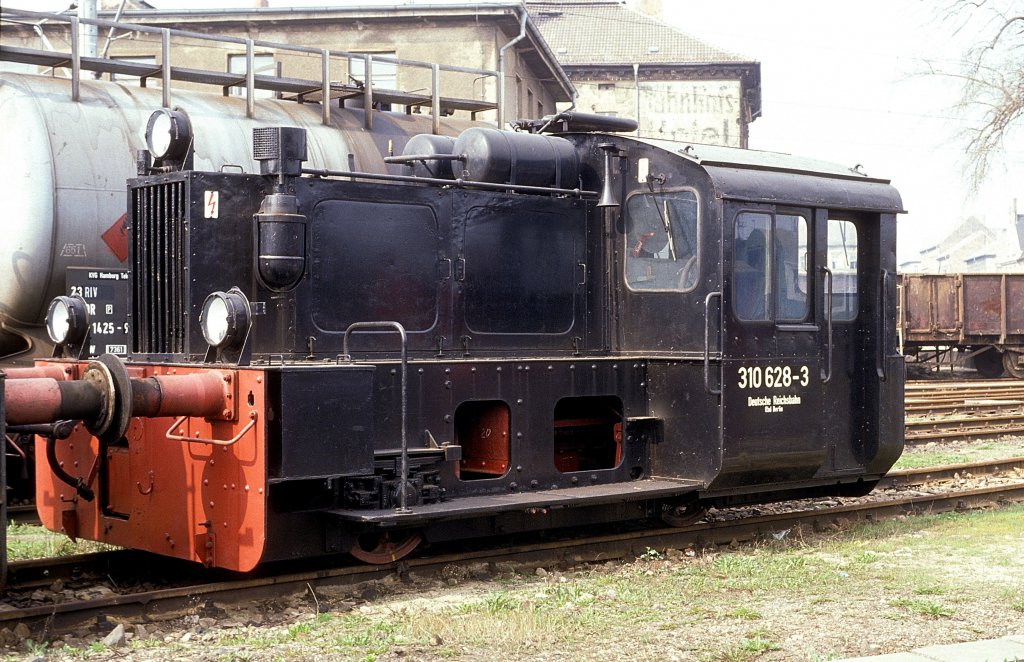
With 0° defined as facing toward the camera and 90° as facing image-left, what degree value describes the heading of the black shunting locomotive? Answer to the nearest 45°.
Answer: approximately 45°

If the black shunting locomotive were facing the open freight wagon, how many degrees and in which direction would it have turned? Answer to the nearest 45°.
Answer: approximately 180°

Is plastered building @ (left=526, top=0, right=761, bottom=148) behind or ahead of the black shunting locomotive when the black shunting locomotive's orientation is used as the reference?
behind

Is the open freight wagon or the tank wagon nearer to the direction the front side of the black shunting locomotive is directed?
the tank wagon

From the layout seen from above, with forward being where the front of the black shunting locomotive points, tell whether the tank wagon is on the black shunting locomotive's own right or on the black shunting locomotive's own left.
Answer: on the black shunting locomotive's own right
